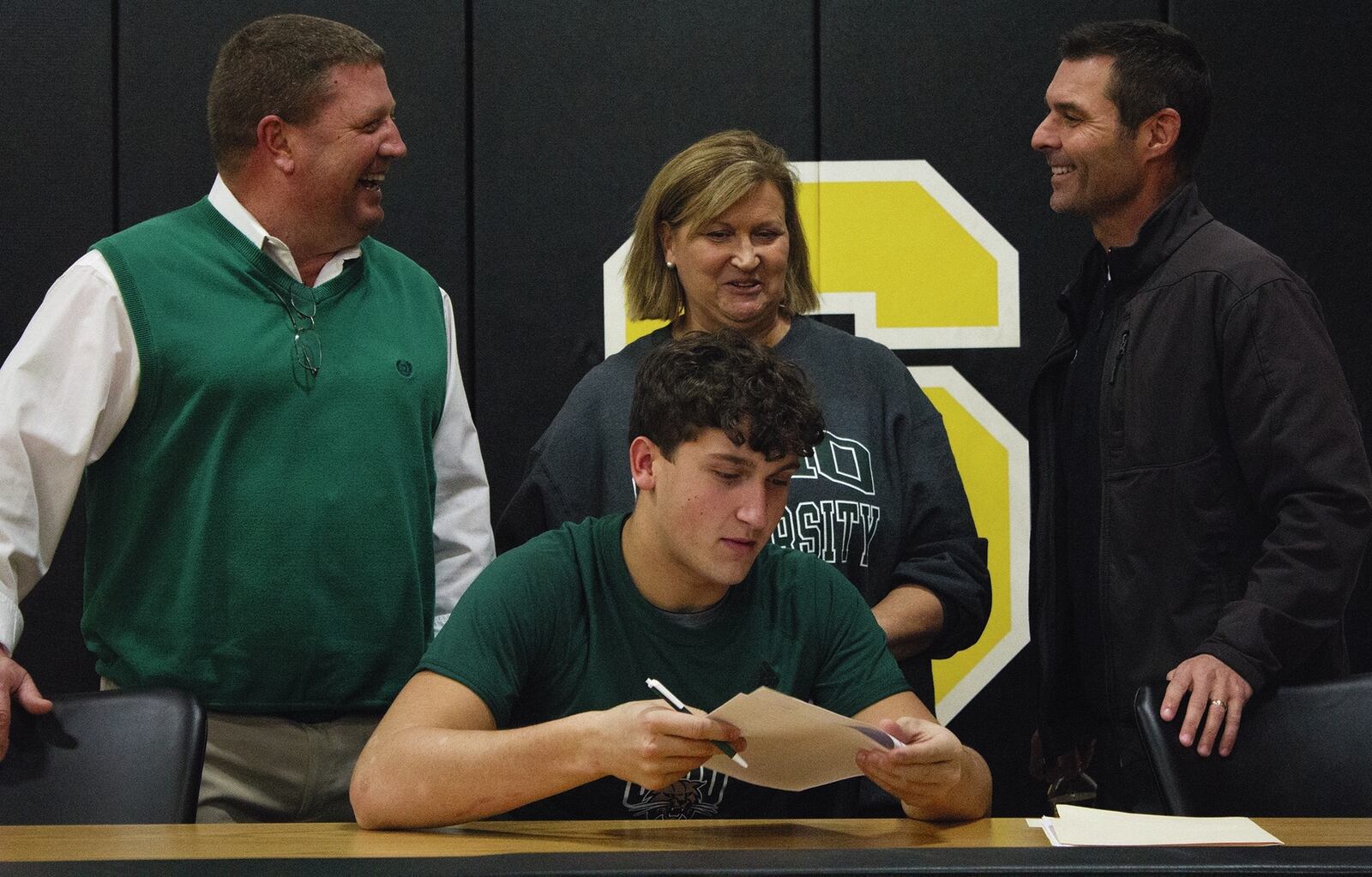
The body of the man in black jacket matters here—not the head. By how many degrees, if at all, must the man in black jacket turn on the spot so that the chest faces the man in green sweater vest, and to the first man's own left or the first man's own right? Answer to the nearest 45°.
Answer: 0° — they already face them

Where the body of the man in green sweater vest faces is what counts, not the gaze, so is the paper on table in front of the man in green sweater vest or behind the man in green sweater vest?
in front

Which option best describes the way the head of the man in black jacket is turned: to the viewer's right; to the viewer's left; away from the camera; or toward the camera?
to the viewer's left

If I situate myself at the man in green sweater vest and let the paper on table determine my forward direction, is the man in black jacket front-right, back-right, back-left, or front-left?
front-left

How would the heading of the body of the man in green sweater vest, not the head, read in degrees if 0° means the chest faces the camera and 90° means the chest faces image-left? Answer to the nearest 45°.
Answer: approximately 315°

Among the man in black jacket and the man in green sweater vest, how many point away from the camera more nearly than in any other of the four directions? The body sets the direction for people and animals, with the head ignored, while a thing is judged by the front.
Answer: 0

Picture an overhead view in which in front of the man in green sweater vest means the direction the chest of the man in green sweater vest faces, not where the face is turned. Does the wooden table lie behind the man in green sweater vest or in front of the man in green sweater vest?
in front

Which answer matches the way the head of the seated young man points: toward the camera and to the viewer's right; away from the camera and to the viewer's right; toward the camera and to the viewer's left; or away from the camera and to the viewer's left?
toward the camera and to the viewer's right

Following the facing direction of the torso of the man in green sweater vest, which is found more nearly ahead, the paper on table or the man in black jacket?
the paper on table

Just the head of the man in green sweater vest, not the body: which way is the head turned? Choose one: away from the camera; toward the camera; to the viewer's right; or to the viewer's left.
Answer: to the viewer's right

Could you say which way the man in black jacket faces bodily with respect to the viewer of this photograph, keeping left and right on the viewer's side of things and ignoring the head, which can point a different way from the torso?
facing the viewer and to the left of the viewer
